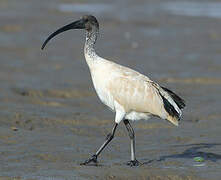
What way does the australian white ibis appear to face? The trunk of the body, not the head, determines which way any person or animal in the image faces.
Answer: to the viewer's left
